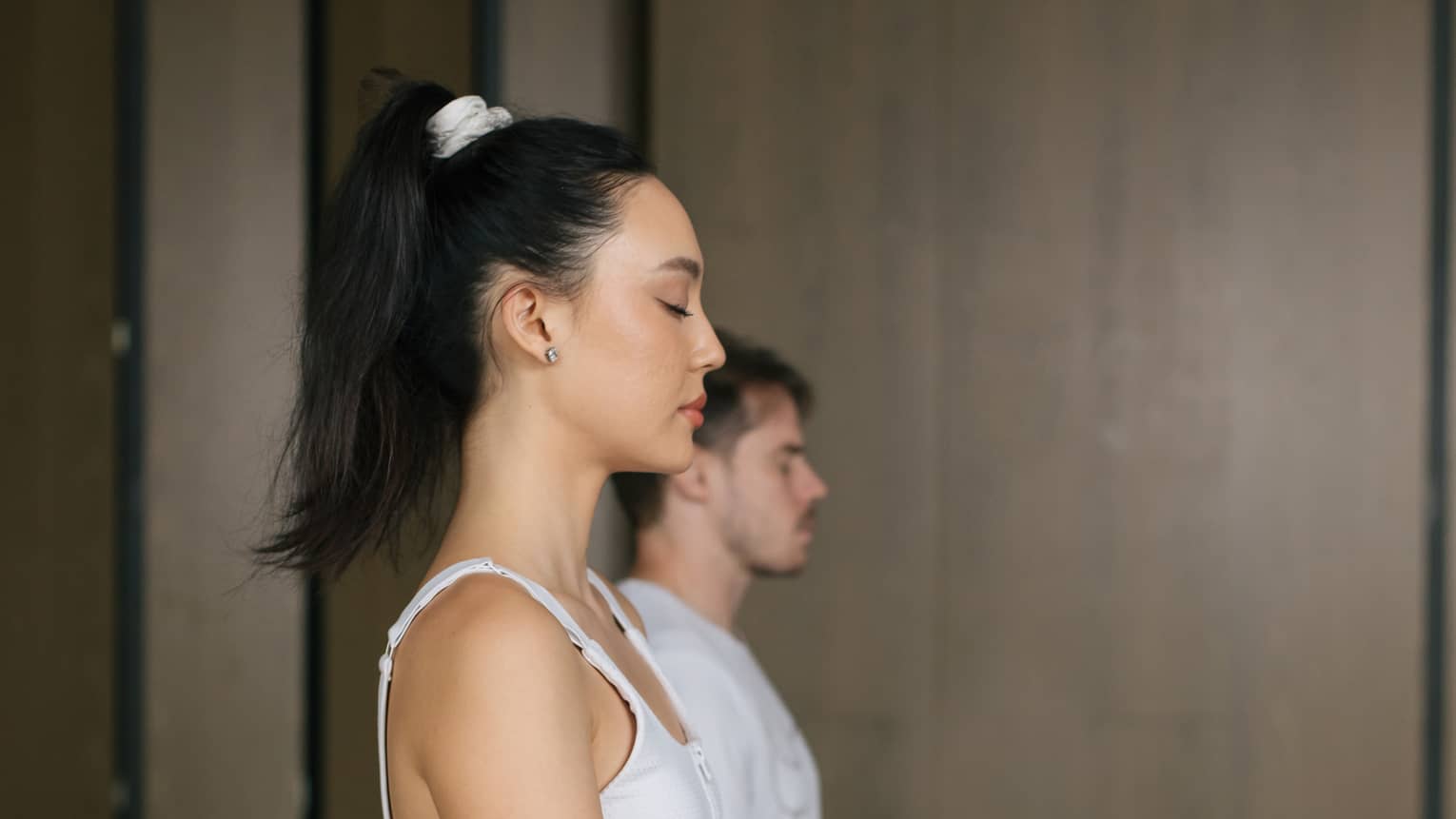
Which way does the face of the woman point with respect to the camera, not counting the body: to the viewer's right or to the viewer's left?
to the viewer's right

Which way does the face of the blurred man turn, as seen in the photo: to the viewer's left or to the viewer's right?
to the viewer's right

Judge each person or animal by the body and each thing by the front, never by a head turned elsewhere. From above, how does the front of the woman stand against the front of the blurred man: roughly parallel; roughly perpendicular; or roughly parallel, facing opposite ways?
roughly parallel

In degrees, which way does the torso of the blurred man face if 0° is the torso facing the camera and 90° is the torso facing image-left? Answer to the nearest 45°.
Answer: approximately 270°

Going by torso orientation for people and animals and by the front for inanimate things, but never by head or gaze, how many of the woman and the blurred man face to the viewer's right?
2

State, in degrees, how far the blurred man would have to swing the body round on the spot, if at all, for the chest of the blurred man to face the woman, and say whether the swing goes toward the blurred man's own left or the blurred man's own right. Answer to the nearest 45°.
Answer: approximately 90° to the blurred man's own right

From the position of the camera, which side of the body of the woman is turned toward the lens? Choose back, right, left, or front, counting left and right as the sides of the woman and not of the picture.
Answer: right

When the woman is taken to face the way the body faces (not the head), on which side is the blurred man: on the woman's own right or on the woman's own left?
on the woman's own left
